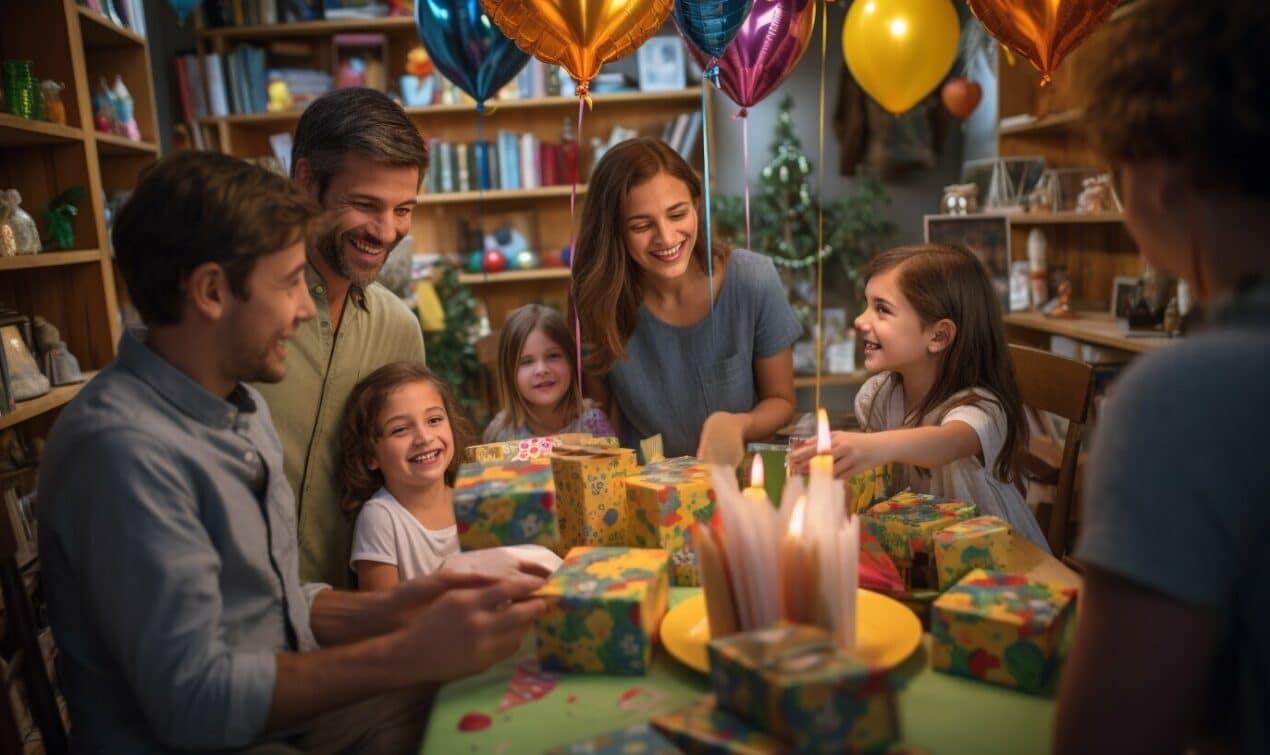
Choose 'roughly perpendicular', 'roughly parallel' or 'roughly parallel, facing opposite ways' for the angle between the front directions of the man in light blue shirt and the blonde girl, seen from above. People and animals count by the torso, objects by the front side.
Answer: roughly perpendicular

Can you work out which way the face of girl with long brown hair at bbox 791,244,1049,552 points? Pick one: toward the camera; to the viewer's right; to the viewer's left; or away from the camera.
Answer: to the viewer's left

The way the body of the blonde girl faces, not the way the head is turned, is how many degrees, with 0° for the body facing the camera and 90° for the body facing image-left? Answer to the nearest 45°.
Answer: approximately 0°

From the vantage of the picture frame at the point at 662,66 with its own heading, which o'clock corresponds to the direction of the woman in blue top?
The woman in blue top is roughly at 12 o'clock from the picture frame.

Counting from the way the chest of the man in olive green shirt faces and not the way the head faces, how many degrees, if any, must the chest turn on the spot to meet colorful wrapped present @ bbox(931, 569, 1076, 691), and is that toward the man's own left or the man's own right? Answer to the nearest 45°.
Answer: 0° — they already face it

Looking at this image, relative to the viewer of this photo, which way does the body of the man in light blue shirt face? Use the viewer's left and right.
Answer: facing to the right of the viewer

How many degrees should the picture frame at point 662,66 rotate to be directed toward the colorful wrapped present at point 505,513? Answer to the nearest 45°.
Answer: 0° — it already faces it

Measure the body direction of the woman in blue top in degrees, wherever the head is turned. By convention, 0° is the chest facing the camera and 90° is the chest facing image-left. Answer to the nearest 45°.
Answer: approximately 0°

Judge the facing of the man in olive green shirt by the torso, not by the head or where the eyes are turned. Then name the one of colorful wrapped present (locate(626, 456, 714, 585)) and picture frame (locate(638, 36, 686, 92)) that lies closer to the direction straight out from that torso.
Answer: the colorful wrapped present

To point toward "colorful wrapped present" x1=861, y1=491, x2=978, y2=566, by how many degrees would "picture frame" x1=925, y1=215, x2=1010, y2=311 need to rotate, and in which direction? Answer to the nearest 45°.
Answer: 0° — it already faces it
